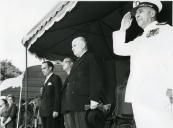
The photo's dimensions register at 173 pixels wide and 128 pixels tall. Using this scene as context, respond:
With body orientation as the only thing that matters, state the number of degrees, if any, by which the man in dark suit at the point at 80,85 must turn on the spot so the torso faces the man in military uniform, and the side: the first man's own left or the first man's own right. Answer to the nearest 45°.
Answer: approximately 90° to the first man's own left

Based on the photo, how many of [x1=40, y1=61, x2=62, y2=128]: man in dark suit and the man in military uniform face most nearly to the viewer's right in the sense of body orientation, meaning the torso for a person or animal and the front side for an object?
0

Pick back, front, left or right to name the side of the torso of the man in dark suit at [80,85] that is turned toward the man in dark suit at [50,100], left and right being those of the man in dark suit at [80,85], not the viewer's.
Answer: right

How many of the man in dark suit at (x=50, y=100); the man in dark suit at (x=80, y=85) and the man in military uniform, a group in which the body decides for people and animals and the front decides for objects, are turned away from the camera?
0

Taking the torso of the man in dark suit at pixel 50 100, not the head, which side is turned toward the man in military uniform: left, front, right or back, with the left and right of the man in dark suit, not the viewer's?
left

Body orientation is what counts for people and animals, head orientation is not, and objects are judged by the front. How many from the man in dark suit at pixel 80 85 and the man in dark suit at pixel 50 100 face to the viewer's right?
0

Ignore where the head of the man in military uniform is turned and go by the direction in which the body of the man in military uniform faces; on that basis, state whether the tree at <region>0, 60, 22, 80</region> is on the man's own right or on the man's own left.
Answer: on the man's own right

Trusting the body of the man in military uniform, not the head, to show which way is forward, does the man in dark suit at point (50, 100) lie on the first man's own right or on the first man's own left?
on the first man's own right

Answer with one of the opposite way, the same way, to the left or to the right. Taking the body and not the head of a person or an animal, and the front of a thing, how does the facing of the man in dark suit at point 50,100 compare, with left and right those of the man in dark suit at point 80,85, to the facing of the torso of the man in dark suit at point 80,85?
the same way

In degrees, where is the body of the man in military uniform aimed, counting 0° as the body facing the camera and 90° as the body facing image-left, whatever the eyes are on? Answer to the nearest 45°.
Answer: approximately 45°

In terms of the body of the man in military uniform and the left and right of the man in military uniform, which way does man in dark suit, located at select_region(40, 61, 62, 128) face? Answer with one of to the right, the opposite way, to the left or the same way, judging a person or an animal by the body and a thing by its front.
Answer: the same way

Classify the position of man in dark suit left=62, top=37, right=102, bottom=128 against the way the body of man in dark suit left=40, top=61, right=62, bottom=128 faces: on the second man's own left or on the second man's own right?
on the second man's own left

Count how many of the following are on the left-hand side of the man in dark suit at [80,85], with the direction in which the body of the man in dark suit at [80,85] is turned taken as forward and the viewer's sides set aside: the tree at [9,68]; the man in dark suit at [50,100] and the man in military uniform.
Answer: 1

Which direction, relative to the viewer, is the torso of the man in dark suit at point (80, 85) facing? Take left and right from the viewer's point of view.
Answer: facing the viewer and to the left of the viewer
